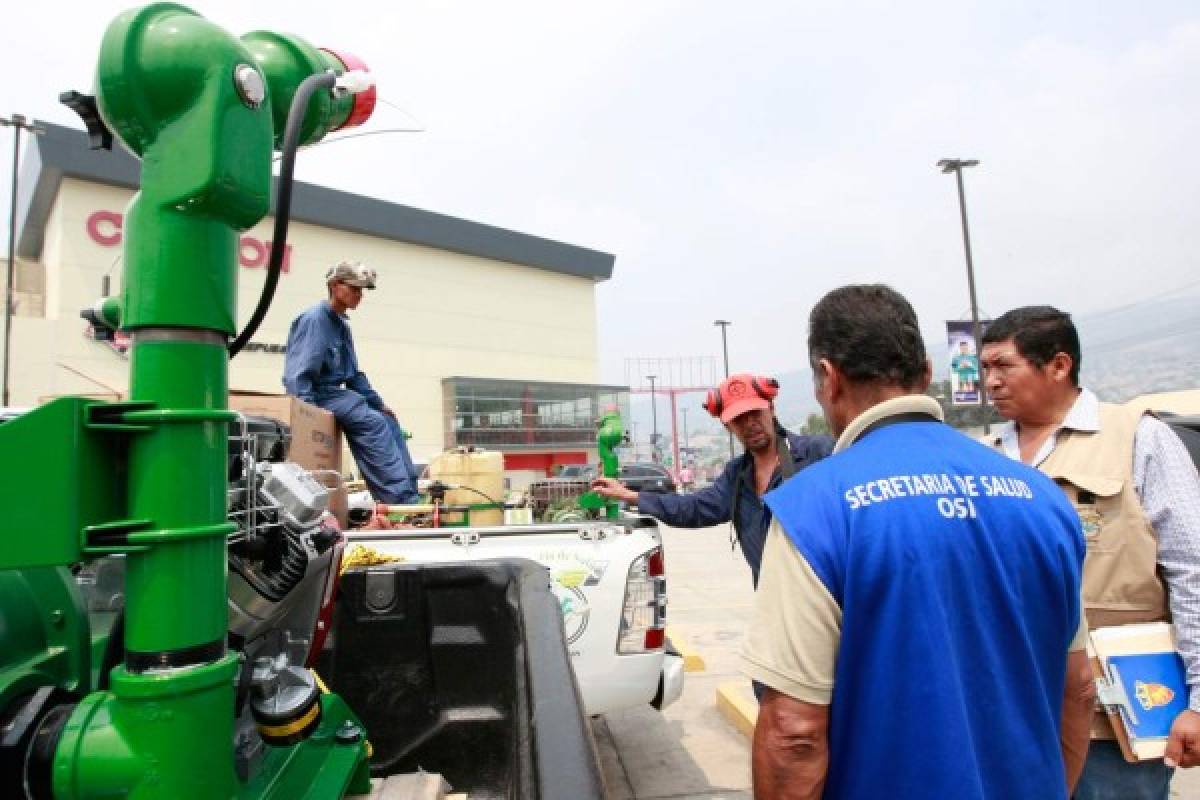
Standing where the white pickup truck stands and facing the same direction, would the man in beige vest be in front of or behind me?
behind

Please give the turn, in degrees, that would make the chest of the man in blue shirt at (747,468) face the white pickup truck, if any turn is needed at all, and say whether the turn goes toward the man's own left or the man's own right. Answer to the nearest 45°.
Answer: approximately 45° to the man's own right

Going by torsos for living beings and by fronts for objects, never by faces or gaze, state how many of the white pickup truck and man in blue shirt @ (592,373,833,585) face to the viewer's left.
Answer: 1

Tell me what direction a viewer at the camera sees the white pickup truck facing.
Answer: facing to the left of the viewer

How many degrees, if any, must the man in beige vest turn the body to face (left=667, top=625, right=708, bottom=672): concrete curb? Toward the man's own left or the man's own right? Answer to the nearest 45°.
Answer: approximately 90° to the man's own right

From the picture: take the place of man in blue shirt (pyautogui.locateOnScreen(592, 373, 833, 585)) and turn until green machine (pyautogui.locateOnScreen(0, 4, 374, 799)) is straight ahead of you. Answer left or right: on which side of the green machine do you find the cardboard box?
right

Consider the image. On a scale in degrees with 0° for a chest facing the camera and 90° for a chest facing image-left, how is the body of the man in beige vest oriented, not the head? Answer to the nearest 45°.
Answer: approximately 45°

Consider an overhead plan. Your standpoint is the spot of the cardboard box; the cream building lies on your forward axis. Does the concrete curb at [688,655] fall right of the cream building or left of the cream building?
right
